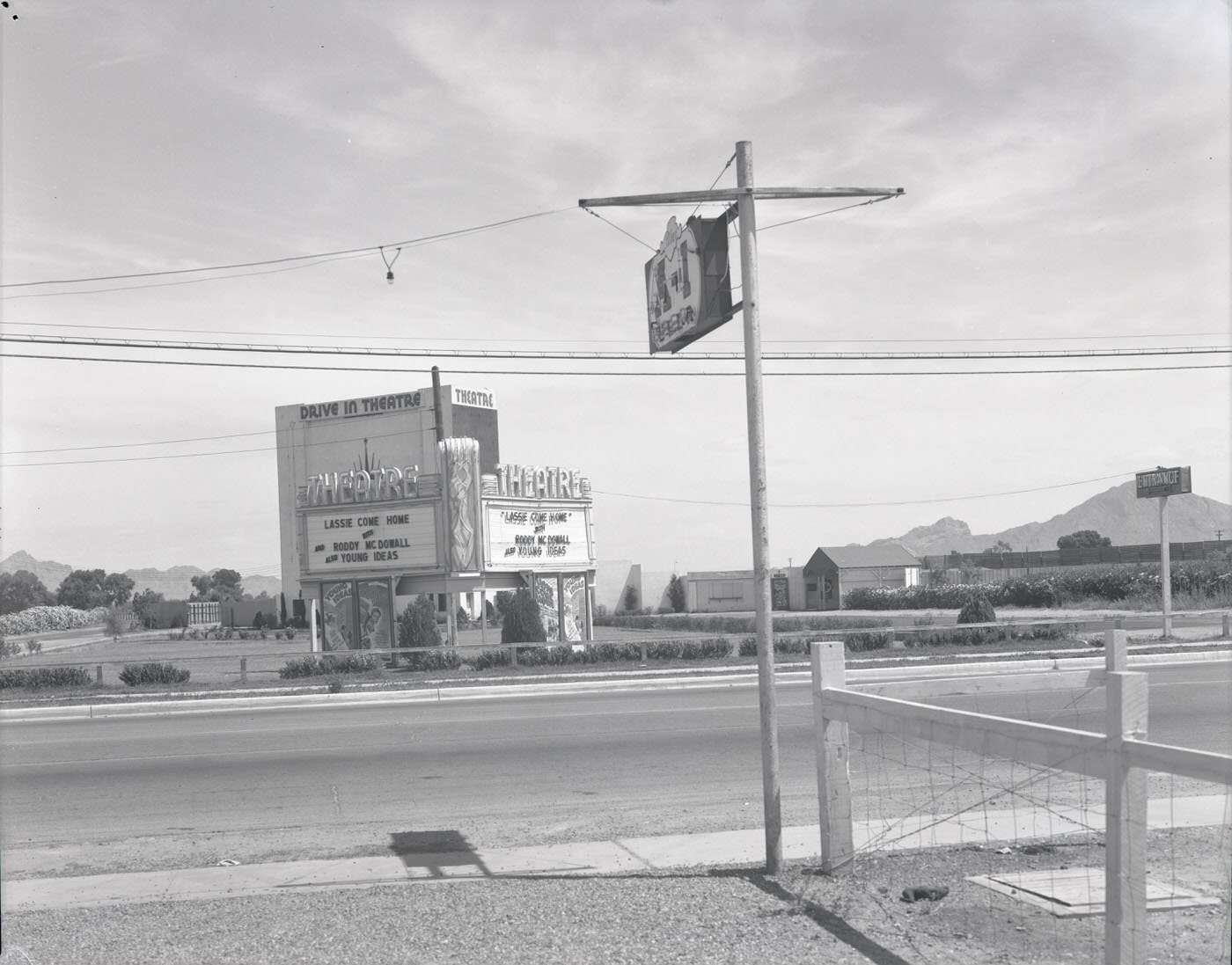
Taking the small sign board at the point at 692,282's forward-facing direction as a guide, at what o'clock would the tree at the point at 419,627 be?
The tree is roughly at 4 o'clock from the small sign board.

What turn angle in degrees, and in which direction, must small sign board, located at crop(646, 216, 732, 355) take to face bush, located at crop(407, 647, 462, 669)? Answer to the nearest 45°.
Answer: approximately 135° to its right

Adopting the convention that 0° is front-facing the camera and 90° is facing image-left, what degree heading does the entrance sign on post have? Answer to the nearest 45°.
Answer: approximately 45°

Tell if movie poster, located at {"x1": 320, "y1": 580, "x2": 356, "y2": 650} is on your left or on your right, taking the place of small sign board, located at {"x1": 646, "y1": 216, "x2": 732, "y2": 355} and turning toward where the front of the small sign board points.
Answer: on your right
